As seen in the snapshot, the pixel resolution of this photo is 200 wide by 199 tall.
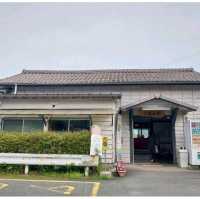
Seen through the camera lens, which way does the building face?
facing the viewer

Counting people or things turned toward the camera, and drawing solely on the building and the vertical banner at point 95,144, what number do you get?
2

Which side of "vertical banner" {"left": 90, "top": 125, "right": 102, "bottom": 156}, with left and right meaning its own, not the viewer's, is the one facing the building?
back

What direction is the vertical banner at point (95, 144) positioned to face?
toward the camera

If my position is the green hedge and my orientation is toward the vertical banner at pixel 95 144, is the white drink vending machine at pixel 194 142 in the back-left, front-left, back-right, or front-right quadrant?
front-left

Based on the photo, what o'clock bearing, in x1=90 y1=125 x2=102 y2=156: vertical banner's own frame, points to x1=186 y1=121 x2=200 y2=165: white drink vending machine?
The white drink vending machine is roughly at 8 o'clock from the vertical banner.

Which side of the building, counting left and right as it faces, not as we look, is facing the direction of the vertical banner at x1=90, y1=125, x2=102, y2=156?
front

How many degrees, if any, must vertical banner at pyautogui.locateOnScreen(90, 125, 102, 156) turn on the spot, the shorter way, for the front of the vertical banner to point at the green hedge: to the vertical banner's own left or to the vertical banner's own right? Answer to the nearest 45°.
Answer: approximately 90° to the vertical banner's own right
